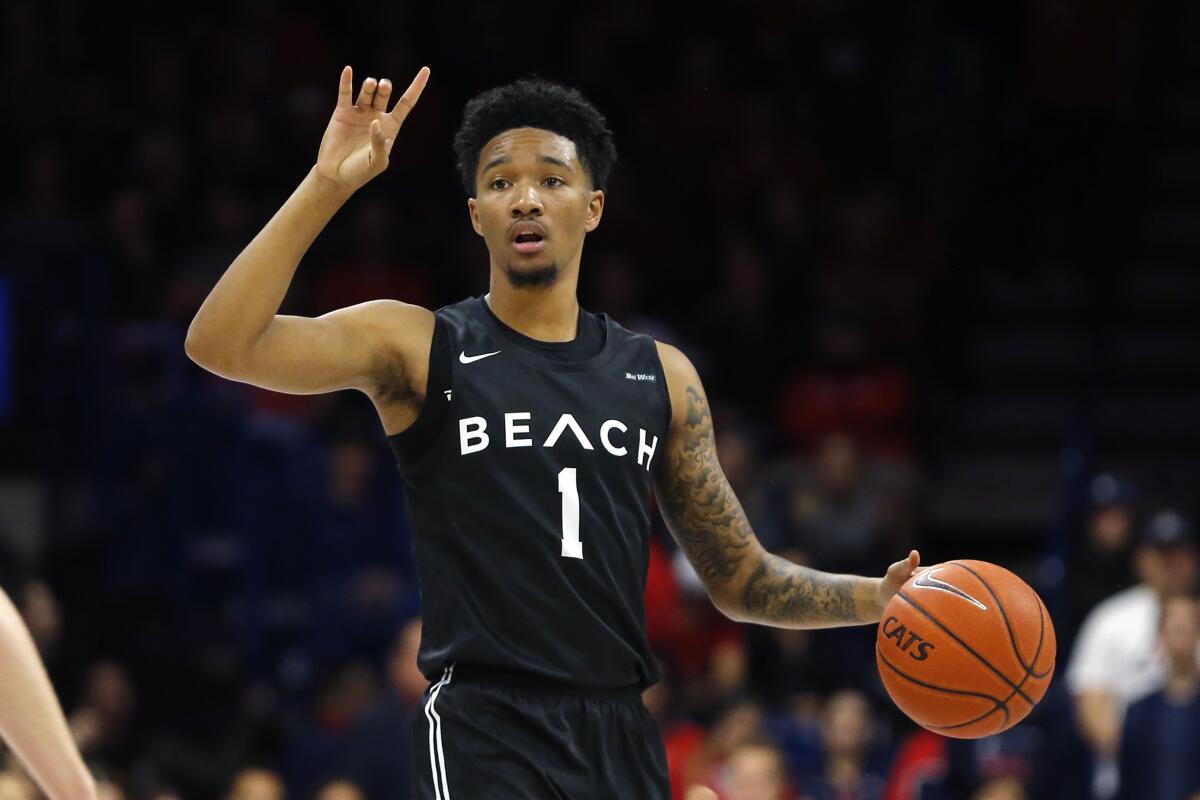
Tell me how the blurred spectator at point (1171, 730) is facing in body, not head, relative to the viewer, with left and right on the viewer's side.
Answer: facing the viewer

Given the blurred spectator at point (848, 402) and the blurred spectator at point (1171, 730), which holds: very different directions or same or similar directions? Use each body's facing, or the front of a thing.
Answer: same or similar directions

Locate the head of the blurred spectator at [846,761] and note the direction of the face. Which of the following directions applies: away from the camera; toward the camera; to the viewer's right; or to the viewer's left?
toward the camera

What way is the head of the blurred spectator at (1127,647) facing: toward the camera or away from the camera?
toward the camera

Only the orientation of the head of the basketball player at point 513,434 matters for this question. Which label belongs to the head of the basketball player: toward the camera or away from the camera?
toward the camera

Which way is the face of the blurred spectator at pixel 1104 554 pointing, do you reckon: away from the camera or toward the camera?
toward the camera

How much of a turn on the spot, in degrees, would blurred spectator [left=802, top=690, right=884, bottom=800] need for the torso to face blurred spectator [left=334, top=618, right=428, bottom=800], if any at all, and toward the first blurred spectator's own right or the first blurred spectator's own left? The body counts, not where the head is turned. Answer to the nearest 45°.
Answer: approximately 90° to the first blurred spectator's own right

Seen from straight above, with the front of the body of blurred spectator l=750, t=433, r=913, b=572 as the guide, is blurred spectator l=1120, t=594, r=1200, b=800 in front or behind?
in front

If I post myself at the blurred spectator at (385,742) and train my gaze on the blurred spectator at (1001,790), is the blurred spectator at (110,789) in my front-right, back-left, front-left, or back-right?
back-right

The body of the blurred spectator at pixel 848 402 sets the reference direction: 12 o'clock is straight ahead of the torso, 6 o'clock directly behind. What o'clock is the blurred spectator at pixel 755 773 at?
the blurred spectator at pixel 755 773 is roughly at 12 o'clock from the blurred spectator at pixel 848 402.

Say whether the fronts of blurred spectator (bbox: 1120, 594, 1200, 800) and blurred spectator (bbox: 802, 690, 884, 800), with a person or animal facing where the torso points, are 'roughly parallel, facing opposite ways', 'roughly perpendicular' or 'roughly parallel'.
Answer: roughly parallel

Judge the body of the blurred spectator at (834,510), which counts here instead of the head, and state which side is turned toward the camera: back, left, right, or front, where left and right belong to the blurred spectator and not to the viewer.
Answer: front

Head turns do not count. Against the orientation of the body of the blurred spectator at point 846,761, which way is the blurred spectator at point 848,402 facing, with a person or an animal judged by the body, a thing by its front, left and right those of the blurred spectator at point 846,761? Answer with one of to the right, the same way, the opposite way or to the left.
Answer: the same way

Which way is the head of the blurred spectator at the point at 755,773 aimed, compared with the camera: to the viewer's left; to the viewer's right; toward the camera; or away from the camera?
toward the camera

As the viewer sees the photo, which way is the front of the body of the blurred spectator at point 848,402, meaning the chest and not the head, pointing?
toward the camera

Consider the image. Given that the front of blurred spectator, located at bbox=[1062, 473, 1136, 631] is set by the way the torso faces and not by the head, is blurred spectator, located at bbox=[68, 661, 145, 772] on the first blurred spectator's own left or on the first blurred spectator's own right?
on the first blurred spectator's own right

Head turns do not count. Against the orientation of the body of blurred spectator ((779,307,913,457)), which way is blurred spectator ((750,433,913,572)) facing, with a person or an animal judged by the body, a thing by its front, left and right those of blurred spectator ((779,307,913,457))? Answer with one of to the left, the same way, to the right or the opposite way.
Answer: the same way
